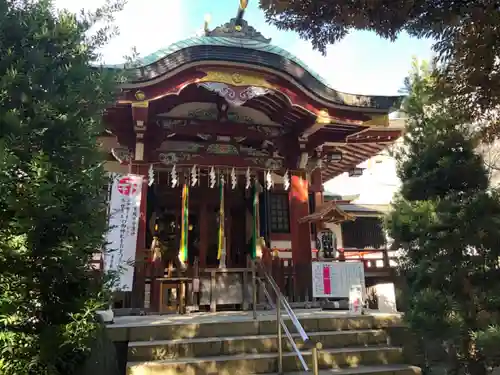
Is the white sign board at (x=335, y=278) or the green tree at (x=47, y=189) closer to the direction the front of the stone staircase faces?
the green tree

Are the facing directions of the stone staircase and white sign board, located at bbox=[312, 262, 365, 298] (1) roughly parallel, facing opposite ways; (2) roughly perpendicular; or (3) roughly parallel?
roughly parallel

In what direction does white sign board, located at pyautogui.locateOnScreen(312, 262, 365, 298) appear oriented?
toward the camera

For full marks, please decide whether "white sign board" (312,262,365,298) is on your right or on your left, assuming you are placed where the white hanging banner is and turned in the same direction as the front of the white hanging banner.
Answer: on your left

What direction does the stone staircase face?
toward the camera

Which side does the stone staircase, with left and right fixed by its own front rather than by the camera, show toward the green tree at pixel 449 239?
left

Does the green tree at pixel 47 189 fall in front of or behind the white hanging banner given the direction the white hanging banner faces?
in front

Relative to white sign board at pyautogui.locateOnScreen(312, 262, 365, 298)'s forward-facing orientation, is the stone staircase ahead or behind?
ahead

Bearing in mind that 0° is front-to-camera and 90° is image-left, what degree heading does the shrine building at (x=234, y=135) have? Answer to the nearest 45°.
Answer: approximately 0°

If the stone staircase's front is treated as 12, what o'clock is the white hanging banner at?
The white hanging banner is roughly at 4 o'clock from the stone staircase.

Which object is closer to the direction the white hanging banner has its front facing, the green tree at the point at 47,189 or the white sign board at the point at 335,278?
the green tree

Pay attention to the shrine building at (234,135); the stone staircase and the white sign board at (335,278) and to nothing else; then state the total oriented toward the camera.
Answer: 3
